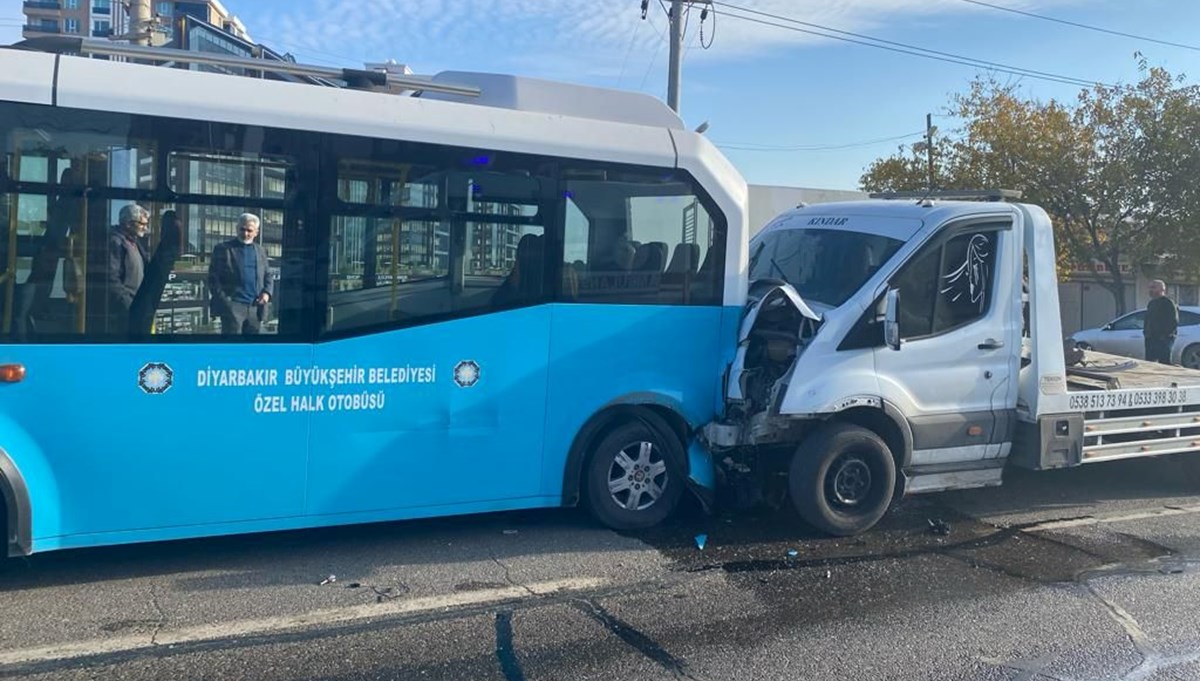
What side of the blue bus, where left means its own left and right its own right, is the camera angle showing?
left

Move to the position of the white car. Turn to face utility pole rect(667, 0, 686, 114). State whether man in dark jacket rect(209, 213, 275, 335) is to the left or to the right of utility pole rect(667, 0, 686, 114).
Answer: left

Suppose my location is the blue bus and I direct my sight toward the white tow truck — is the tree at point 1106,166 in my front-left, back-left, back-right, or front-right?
front-left

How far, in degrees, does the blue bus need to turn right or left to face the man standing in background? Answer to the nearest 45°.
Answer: approximately 135° to its right

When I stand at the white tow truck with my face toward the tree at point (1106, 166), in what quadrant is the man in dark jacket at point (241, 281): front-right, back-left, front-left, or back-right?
back-left

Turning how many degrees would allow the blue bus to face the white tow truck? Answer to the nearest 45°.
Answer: approximately 180°

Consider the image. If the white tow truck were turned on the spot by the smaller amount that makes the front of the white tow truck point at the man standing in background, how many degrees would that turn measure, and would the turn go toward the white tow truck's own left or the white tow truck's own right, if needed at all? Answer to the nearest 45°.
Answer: approximately 180°

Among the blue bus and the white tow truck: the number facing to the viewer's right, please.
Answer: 0

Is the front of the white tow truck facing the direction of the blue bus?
yes

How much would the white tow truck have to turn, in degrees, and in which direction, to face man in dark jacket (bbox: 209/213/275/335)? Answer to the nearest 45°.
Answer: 0° — it already faces them

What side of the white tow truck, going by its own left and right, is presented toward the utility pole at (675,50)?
right

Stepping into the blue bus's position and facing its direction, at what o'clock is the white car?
The white car is roughly at 5 o'clock from the blue bus.

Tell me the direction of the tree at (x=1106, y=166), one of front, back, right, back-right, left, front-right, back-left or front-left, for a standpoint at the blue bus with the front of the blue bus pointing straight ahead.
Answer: back-right

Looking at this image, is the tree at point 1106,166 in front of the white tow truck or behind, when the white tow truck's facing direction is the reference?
behind

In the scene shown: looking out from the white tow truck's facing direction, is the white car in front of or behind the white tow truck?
behind

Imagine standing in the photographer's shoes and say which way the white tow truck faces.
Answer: facing the viewer and to the left of the viewer
